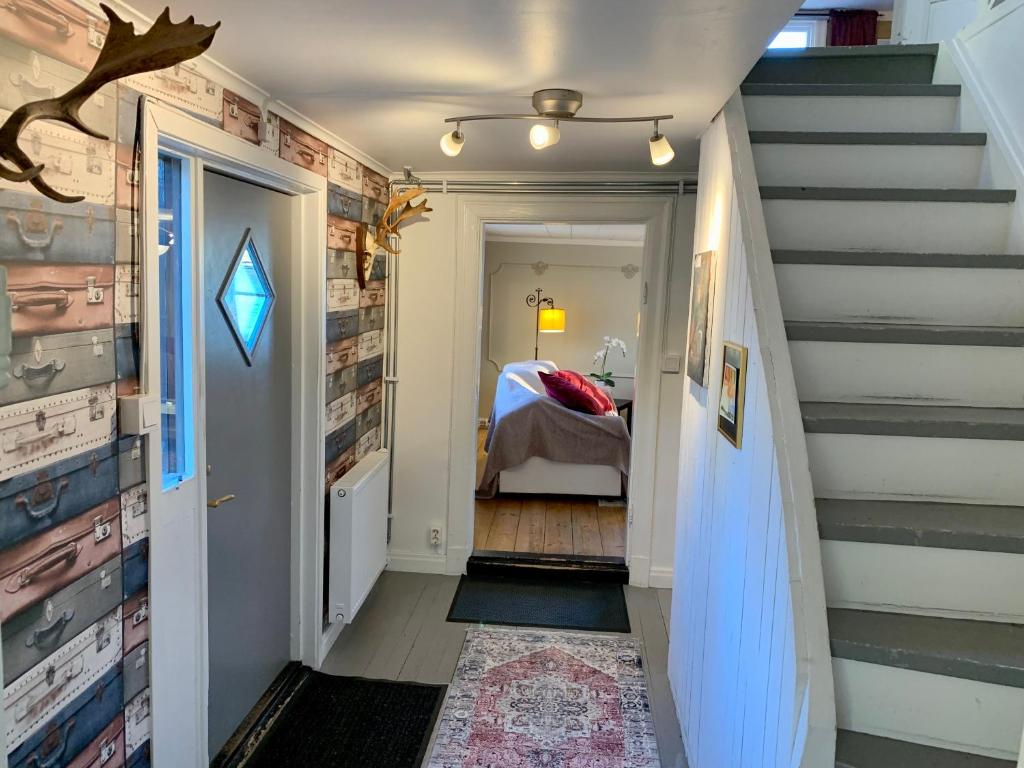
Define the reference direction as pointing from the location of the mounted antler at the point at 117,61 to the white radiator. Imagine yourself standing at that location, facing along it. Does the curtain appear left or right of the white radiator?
right

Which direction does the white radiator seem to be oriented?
to the viewer's right

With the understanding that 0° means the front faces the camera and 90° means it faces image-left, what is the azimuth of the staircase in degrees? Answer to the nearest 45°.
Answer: approximately 0°

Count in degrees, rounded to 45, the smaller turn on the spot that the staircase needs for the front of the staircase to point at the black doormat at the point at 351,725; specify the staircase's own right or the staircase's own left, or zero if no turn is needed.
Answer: approximately 90° to the staircase's own right

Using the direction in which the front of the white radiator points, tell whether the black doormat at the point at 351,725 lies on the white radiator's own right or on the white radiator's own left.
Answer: on the white radiator's own right
